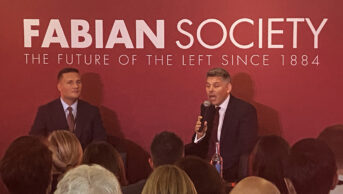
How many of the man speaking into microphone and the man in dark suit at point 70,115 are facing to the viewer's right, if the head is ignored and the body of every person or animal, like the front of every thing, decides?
0

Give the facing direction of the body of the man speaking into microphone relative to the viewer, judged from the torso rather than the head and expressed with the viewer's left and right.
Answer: facing the viewer and to the left of the viewer

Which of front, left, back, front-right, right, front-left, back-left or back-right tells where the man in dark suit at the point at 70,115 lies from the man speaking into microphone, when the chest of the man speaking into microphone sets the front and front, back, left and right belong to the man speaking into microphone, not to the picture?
front-right

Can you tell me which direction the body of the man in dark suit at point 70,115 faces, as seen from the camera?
toward the camera

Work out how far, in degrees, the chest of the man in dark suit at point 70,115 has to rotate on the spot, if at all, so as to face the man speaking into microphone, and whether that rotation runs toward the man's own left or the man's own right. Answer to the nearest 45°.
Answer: approximately 45° to the man's own left
